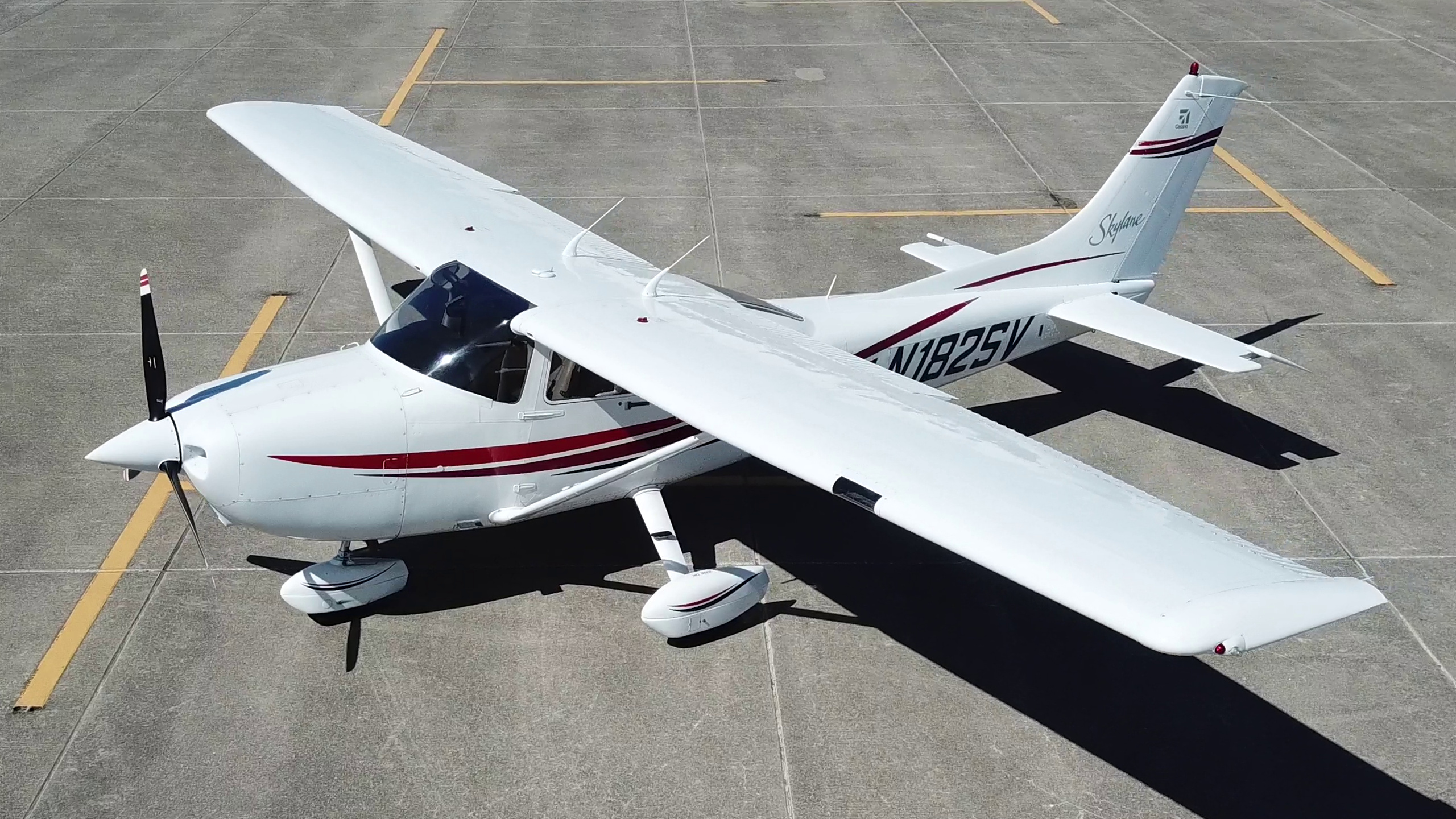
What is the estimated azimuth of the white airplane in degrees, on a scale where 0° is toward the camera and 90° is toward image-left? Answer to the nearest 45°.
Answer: approximately 45°
